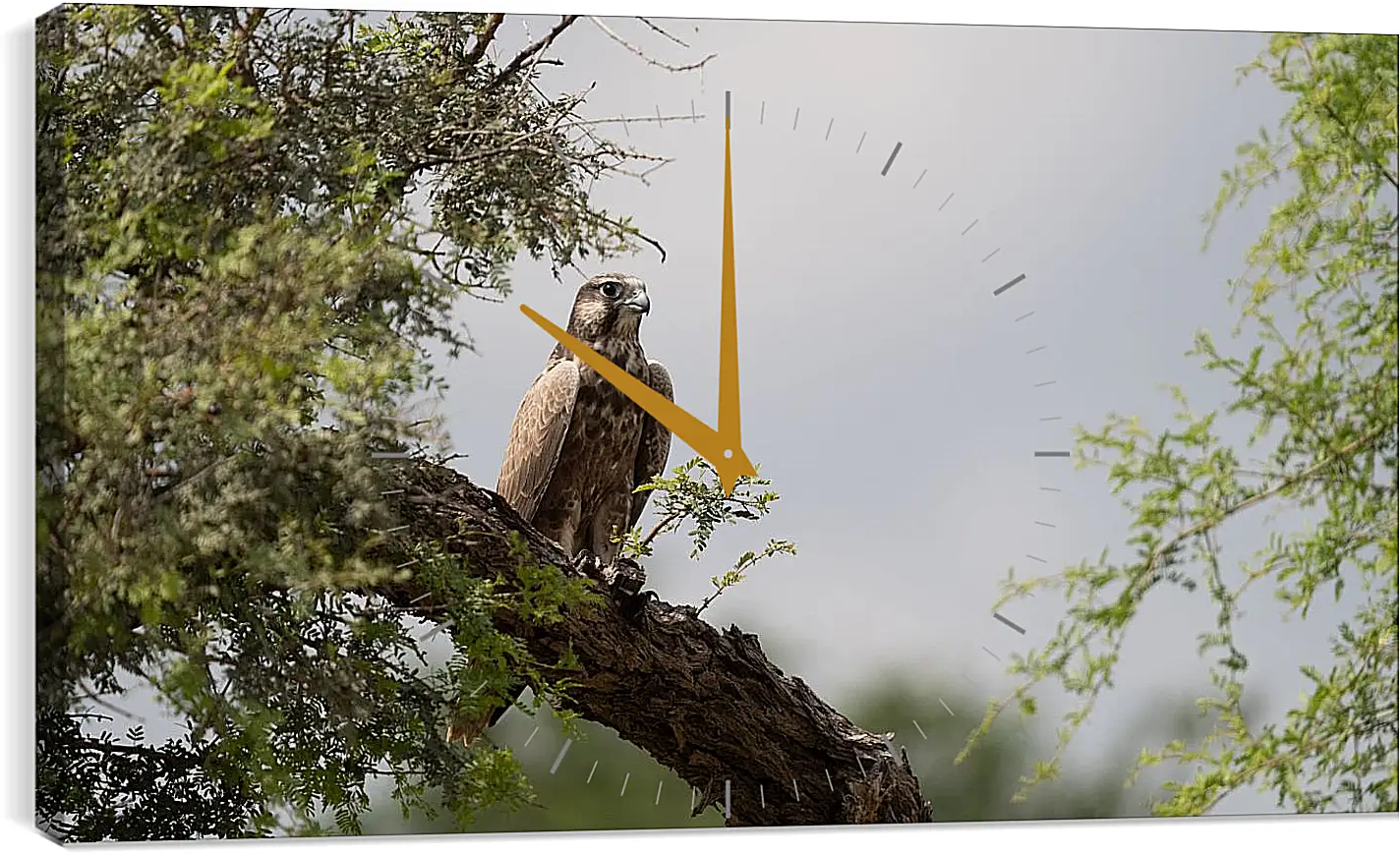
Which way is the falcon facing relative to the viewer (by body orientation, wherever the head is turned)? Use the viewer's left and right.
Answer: facing the viewer and to the right of the viewer
